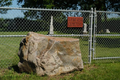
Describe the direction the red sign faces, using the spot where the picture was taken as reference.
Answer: facing the viewer

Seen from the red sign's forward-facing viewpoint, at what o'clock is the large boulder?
The large boulder is roughly at 1 o'clock from the red sign.

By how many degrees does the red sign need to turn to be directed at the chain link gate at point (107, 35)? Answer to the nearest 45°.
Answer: approximately 135° to its left

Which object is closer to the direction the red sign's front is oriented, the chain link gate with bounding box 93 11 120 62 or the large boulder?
the large boulder
